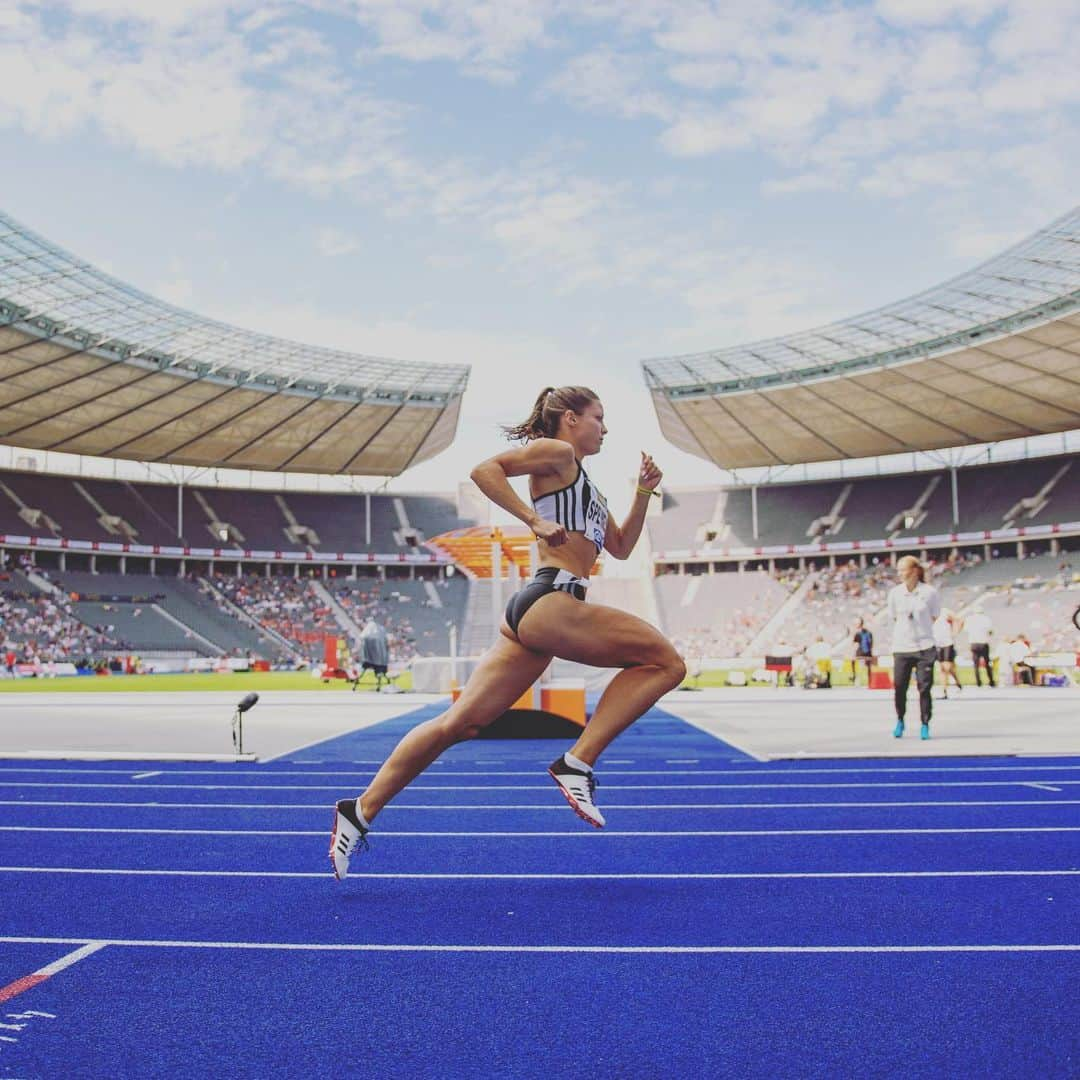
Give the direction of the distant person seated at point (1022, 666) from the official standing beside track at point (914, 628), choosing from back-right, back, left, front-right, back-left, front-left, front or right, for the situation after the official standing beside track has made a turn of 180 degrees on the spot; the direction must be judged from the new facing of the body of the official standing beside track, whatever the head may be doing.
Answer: front

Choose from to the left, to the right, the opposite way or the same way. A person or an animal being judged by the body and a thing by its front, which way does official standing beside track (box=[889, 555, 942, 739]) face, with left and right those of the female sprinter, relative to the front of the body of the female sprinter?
to the right

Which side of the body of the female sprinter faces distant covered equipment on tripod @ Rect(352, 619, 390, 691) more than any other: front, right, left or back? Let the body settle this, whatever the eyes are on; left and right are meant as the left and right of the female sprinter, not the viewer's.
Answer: left

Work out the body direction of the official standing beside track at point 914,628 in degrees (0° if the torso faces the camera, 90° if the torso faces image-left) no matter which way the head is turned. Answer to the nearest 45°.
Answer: approximately 0°

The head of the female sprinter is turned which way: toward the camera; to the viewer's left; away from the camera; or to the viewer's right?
to the viewer's right

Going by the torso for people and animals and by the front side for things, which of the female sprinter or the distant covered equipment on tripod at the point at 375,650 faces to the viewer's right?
the female sprinter

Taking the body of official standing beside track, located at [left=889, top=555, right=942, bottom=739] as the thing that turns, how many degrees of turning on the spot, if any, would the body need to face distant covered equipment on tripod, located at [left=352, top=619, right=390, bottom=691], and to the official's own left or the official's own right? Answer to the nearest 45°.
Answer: approximately 135° to the official's own right

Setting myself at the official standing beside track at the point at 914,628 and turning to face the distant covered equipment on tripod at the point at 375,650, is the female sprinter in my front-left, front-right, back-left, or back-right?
back-left

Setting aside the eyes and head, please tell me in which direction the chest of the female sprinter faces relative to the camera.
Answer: to the viewer's right
